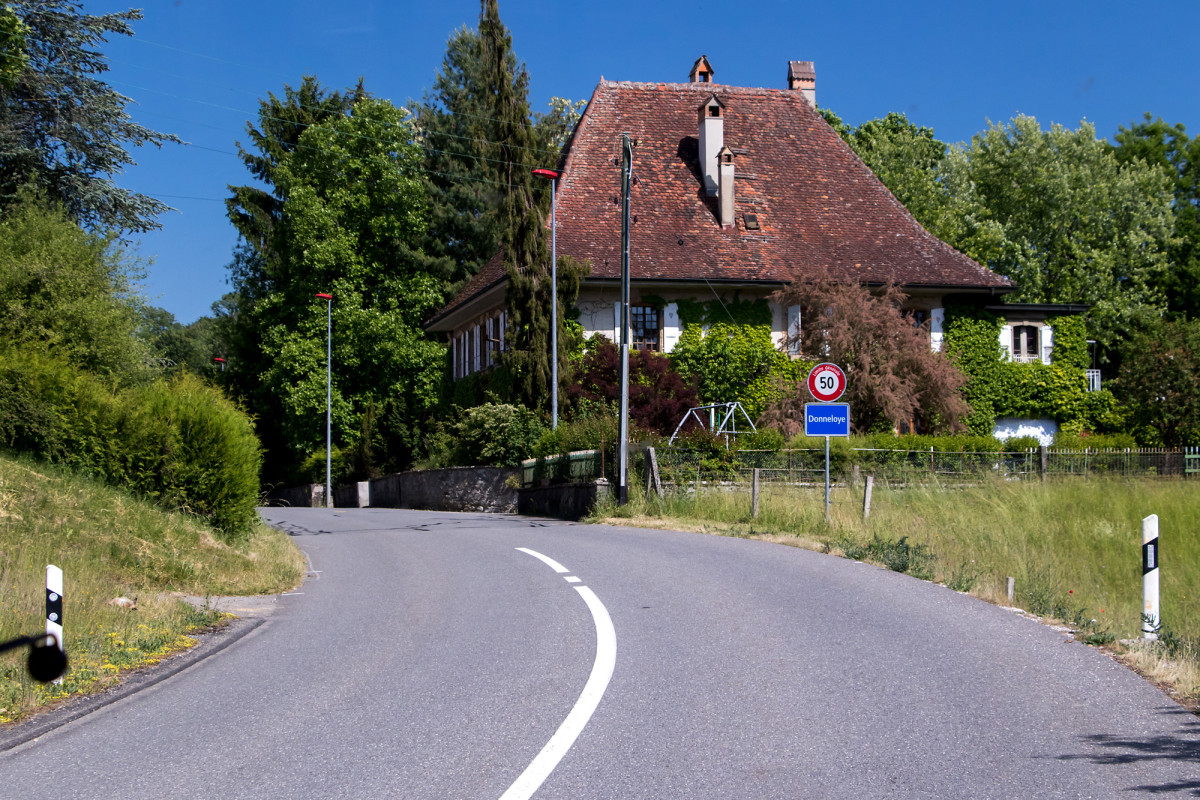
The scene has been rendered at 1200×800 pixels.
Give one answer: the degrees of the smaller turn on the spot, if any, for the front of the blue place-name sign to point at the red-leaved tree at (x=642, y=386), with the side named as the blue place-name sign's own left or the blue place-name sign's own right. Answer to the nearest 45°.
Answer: approximately 180°

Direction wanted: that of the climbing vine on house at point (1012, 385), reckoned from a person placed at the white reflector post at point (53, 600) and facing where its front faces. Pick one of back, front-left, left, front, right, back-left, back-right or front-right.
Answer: back-left

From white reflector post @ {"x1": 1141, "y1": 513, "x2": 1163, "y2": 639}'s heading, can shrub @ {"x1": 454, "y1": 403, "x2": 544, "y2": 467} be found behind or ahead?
behind

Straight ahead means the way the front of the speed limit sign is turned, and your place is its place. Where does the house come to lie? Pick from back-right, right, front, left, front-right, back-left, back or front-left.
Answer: back

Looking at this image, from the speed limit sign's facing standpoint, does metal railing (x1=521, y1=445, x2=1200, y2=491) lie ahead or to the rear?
to the rear

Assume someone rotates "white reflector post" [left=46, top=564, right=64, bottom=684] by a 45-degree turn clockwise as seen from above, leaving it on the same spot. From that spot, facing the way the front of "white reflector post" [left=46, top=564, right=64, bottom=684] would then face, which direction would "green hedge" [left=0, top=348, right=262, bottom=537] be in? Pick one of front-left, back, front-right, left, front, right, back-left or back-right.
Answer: back-right

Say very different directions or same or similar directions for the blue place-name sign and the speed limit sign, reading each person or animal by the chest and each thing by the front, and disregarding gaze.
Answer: same or similar directions

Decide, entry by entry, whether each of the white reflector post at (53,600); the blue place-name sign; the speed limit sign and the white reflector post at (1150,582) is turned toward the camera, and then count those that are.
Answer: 4

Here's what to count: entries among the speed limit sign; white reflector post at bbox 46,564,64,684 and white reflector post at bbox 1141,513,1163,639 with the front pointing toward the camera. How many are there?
3

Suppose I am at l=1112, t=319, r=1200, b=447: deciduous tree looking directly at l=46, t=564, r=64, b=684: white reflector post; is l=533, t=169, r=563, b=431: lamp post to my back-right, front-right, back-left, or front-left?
front-right

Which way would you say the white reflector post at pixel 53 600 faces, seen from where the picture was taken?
facing the viewer

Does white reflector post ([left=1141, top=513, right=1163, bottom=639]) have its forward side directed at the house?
no

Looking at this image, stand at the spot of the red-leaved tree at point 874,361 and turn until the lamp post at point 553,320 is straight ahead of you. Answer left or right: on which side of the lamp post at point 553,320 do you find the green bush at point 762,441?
left

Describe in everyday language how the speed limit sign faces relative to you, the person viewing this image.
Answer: facing the viewer

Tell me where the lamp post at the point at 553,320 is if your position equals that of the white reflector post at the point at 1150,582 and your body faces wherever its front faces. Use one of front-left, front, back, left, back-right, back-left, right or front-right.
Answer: back-right

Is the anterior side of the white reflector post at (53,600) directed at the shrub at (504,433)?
no
